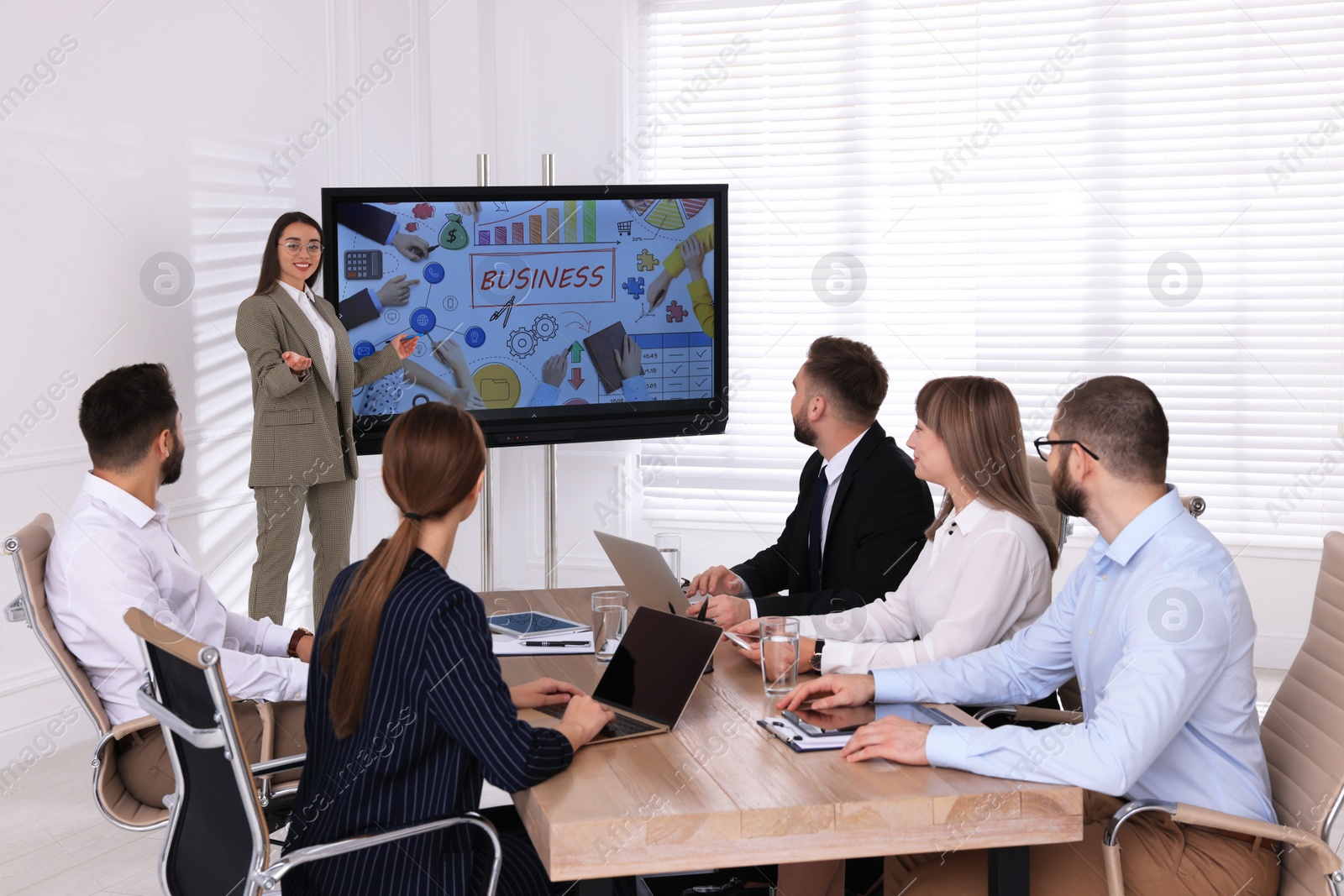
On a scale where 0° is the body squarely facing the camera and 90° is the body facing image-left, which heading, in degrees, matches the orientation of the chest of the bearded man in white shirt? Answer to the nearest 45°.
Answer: approximately 270°

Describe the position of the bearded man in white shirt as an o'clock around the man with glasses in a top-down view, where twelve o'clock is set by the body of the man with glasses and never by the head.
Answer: The bearded man in white shirt is roughly at 12 o'clock from the man with glasses.

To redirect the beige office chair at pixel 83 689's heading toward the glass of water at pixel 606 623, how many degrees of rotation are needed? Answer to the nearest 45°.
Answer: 0° — it already faces it

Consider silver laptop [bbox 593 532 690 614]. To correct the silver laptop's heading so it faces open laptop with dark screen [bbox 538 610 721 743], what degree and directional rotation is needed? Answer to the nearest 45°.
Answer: approximately 135° to its right

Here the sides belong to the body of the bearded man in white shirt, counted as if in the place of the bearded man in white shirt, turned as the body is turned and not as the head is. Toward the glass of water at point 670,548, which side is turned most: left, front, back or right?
front

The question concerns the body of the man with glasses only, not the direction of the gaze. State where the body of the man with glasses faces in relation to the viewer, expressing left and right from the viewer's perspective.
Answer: facing to the left of the viewer

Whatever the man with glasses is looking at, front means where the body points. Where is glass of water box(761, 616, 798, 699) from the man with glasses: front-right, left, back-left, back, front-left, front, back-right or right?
front

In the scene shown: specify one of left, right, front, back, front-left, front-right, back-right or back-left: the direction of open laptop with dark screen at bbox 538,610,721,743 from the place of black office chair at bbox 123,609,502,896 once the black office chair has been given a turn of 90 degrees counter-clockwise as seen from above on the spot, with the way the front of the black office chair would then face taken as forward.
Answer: back-right

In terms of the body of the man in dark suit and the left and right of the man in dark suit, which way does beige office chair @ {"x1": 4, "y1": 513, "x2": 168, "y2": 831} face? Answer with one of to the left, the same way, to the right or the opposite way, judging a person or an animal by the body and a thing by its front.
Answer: the opposite way

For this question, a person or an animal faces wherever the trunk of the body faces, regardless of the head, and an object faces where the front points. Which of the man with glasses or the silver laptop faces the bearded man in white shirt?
the man with glasses

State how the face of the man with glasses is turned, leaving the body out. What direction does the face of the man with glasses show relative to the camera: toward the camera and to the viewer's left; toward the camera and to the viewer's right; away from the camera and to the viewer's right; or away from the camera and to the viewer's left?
away from the camera and to the viewer's left

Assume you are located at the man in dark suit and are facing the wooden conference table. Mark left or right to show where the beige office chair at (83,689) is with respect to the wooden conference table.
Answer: right

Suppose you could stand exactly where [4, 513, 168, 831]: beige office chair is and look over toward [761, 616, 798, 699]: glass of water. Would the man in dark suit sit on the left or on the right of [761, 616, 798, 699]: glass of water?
left

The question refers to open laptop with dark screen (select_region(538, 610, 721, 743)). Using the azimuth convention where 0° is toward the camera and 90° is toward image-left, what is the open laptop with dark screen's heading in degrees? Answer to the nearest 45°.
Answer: approximately 45°

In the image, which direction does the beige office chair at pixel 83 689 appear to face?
to the viewer's right

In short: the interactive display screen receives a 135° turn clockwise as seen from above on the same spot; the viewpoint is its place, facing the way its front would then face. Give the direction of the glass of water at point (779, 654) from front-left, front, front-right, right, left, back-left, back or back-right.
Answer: back-left

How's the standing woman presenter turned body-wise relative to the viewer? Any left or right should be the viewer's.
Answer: facing the viewer and to the right of the viewer

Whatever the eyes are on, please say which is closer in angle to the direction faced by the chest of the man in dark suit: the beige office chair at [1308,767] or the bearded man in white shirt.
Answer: the bearded man in white shirt
